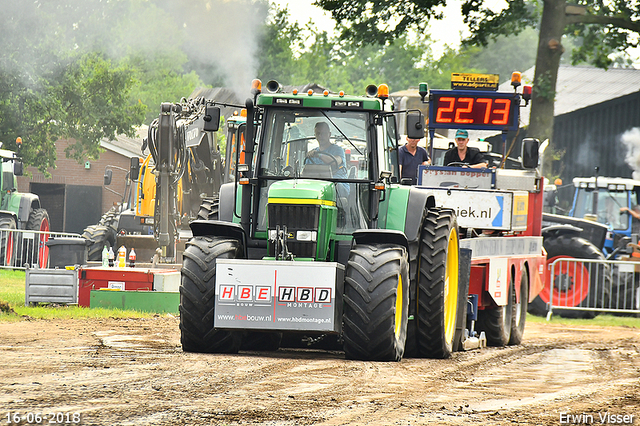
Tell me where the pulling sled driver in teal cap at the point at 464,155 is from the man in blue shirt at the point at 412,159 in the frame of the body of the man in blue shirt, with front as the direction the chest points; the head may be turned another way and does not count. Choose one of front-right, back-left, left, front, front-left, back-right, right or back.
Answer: back-left

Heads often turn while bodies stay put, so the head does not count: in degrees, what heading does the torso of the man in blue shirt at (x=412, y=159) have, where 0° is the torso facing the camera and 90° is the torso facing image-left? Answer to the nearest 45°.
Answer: approximately 0°

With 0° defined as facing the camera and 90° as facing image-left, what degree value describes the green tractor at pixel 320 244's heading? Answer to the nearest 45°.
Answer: approximately 0°

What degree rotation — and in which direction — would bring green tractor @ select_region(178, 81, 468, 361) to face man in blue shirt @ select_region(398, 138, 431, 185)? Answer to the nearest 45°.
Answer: approximately 180°

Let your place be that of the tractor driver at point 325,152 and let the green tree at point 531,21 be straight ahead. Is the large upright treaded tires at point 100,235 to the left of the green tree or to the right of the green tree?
left

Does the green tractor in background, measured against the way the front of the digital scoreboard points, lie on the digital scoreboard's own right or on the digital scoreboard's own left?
on the digital scoreboard's own right

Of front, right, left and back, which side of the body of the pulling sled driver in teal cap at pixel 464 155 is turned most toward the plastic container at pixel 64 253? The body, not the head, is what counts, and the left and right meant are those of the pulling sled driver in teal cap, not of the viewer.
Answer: right
